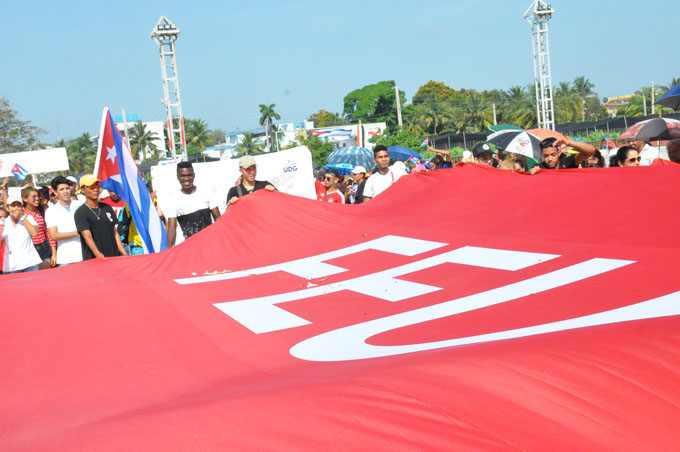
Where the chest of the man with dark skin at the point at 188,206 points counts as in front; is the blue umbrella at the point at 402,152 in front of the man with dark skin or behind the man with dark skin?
behind

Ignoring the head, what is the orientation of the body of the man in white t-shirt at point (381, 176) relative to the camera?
toward the camera

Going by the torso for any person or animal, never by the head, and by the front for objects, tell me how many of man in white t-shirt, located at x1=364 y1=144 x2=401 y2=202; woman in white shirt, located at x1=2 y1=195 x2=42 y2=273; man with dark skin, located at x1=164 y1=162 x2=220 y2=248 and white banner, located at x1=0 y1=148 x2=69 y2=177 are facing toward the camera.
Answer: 4

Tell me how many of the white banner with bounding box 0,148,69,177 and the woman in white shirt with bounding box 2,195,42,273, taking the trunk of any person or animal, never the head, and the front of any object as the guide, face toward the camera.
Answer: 2

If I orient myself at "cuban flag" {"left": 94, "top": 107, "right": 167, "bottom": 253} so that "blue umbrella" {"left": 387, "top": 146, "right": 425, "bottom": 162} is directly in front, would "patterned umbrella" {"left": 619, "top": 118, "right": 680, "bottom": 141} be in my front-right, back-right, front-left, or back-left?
front-right

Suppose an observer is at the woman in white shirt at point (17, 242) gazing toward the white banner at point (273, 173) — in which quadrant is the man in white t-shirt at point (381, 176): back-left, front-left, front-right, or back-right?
front-right

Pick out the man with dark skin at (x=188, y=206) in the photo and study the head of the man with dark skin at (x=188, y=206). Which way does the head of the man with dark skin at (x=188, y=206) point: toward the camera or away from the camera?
toward the camera

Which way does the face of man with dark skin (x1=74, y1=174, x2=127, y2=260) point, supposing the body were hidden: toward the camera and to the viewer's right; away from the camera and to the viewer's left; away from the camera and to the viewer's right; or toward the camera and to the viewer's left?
toward the camera and to the viewer's right

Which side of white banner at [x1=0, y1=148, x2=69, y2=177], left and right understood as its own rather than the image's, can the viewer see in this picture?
front

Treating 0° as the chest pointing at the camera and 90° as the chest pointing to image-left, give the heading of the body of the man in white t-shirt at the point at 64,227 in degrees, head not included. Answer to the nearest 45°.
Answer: approximately 315°

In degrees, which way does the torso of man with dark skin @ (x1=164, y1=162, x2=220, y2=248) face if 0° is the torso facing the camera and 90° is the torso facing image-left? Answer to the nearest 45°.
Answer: approximately 0°
